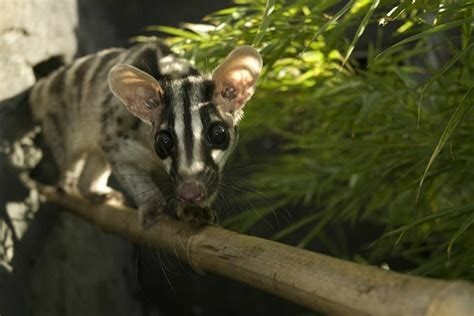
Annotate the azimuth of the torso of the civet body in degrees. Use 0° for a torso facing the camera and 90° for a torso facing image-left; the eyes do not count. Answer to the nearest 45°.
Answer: approximately 315°
